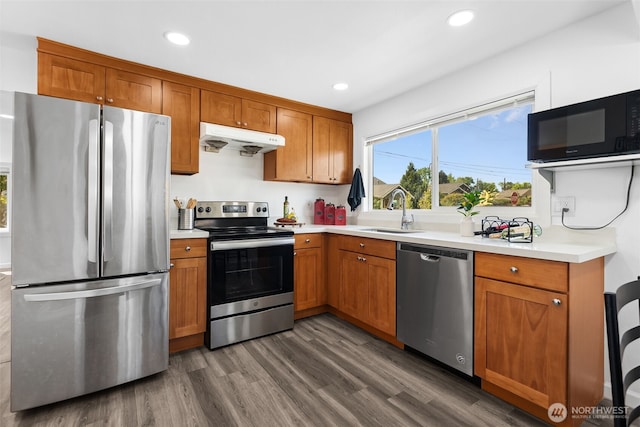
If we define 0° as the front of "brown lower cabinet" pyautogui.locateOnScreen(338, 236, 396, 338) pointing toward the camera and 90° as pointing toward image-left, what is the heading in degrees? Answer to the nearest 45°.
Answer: approximately 45°

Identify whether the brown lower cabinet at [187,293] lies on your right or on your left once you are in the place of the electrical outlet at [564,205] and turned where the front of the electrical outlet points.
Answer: on your right

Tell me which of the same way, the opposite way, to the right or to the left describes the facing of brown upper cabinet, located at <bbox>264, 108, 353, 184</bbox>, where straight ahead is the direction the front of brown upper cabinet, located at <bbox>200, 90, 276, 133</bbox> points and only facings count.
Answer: the same way

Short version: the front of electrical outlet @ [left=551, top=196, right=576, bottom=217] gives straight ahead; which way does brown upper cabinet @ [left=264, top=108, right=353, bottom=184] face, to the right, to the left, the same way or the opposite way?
to the left

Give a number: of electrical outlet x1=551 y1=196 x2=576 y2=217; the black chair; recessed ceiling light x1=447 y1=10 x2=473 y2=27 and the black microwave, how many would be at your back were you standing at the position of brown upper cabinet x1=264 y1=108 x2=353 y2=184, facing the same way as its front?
0

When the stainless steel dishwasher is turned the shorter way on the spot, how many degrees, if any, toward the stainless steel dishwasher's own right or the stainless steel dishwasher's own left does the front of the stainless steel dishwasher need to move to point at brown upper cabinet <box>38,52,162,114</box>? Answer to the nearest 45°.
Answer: approximately 45° to the stainless steel dishwasher's own right

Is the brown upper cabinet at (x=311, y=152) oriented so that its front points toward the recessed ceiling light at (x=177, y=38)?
no

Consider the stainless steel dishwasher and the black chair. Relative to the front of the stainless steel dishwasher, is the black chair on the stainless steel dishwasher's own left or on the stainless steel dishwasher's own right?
on the stainless steel dishwasher's own left

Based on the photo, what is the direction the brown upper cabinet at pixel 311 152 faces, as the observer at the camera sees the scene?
facing the viewer and to the right of the viewer

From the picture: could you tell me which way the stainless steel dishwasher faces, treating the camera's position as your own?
facing the viewer and to the left of the viewer
